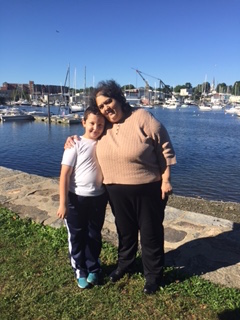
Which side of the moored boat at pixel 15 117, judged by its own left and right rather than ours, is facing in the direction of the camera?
right

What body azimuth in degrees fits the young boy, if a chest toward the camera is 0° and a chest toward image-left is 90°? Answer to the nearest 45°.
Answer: approximately 315°

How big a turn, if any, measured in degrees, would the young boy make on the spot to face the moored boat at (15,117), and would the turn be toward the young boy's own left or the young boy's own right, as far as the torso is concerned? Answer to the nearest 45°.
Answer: approximately 135° to the young boy's own left

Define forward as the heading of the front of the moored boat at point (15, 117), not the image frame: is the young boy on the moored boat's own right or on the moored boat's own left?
on the moored boat's own right

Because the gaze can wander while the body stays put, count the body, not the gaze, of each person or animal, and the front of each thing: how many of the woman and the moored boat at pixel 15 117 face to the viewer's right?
1

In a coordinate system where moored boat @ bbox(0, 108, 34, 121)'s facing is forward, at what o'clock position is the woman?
The woman is roughly at 3 o'clock from the moored boat.

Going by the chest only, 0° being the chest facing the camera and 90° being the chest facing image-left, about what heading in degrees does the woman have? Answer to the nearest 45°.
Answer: approximately 45°
